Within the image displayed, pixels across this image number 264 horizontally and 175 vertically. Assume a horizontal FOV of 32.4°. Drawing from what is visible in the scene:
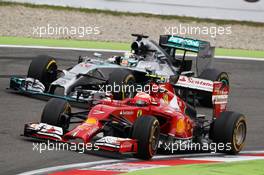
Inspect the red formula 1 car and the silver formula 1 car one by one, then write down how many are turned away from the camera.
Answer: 0

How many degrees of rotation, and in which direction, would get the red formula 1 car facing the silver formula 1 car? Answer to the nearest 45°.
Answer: approximately 135° to its right

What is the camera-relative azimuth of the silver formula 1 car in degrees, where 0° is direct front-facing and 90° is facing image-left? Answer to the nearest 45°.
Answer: approximately 45°

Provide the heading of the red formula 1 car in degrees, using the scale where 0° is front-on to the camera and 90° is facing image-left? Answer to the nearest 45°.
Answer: approximately 45°
